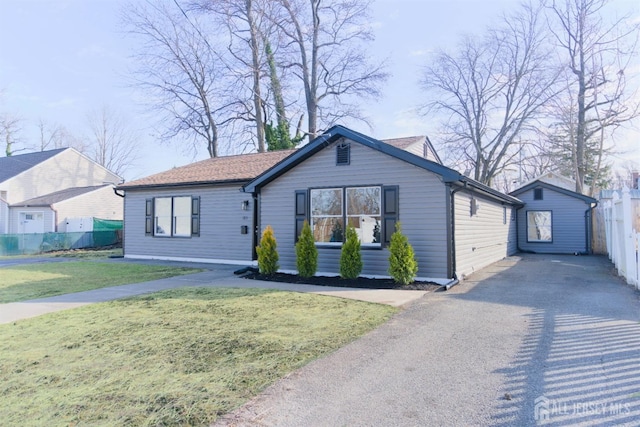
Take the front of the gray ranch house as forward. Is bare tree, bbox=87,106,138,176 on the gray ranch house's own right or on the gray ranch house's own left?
on the gray ranch house's own right

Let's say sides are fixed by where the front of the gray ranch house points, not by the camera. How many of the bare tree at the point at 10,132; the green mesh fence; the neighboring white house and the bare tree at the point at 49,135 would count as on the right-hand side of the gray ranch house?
4

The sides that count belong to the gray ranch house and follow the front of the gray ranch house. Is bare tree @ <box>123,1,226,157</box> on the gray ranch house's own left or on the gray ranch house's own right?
on the gray ranch house's own right

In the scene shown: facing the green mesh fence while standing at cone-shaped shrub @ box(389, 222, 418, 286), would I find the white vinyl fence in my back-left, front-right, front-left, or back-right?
back-right

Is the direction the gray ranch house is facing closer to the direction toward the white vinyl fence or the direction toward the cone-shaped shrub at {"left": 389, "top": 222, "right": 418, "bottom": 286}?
the cone-shaped shrub

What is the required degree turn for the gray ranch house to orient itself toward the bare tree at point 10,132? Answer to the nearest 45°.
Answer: approximately 90° to its right

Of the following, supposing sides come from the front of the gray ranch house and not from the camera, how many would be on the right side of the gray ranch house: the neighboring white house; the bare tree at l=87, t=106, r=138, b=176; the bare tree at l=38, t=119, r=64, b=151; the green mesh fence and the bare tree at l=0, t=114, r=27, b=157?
5

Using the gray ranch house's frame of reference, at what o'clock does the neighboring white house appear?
The neighboring white house is roughly at 3 o'clock from the gray ranch house.

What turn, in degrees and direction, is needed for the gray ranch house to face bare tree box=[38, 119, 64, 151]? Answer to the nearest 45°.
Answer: approximately 90° to its right

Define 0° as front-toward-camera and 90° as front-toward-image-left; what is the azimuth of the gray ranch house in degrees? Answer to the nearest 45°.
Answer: approximately 45°

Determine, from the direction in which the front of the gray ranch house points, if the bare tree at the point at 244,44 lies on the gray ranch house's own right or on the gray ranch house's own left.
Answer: on the gray ranch house's own right

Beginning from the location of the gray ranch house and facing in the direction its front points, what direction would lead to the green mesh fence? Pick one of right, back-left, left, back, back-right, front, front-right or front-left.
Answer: right

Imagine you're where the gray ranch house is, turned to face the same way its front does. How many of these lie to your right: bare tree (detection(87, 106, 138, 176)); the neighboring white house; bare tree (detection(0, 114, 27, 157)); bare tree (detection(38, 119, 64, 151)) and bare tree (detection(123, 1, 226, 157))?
5
